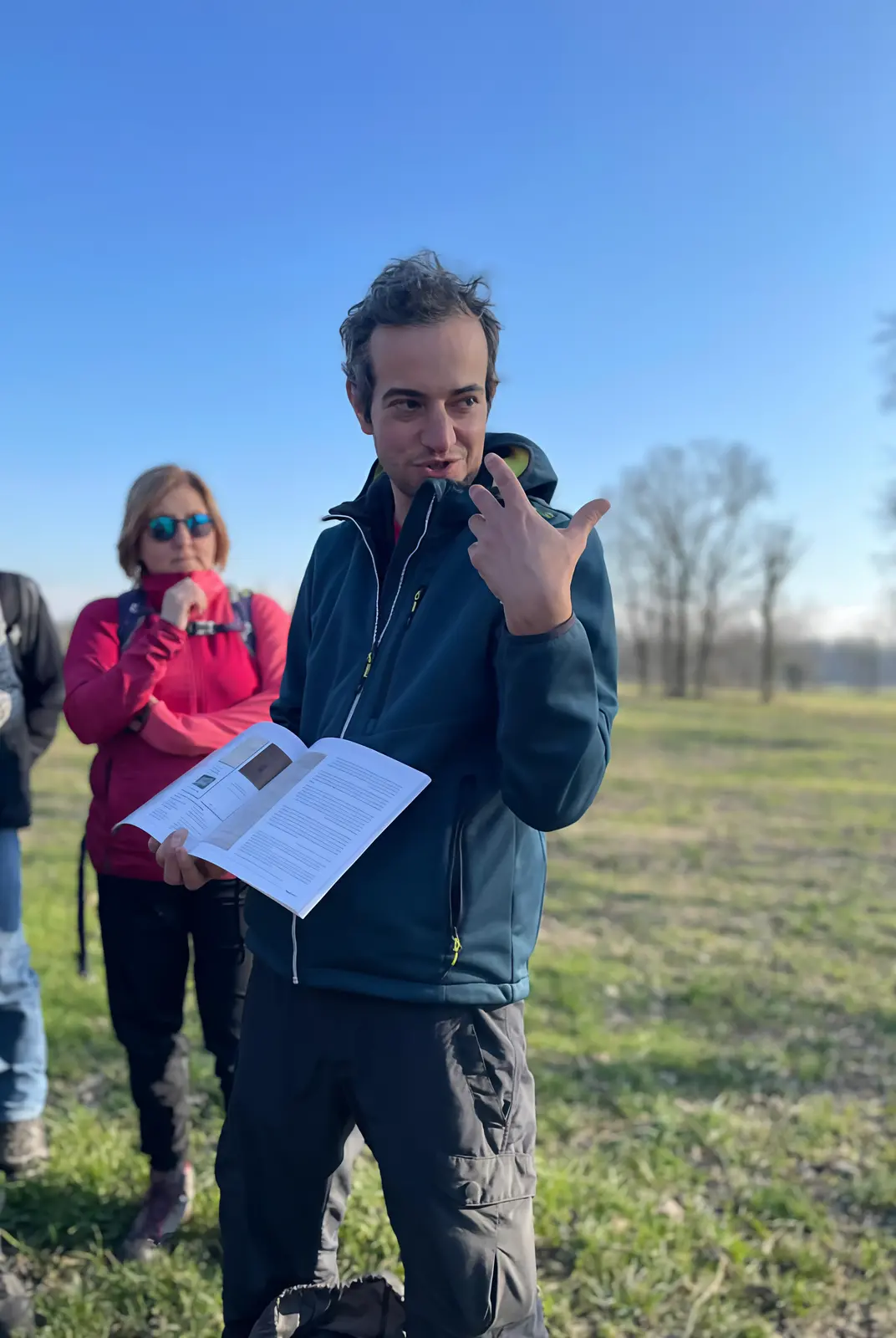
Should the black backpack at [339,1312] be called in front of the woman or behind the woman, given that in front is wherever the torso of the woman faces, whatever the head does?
in front

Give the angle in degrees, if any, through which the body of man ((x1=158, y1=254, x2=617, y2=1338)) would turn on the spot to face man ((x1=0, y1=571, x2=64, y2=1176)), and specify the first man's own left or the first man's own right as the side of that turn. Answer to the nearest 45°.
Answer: approximately 90° to the first man's own right

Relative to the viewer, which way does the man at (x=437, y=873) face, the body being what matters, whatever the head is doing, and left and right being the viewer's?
facing the viewer and to the left of the viewer

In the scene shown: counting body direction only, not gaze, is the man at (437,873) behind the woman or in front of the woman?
in front

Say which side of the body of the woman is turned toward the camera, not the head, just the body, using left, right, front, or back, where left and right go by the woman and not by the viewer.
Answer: front

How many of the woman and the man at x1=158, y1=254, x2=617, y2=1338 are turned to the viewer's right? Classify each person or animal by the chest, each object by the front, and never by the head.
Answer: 0
